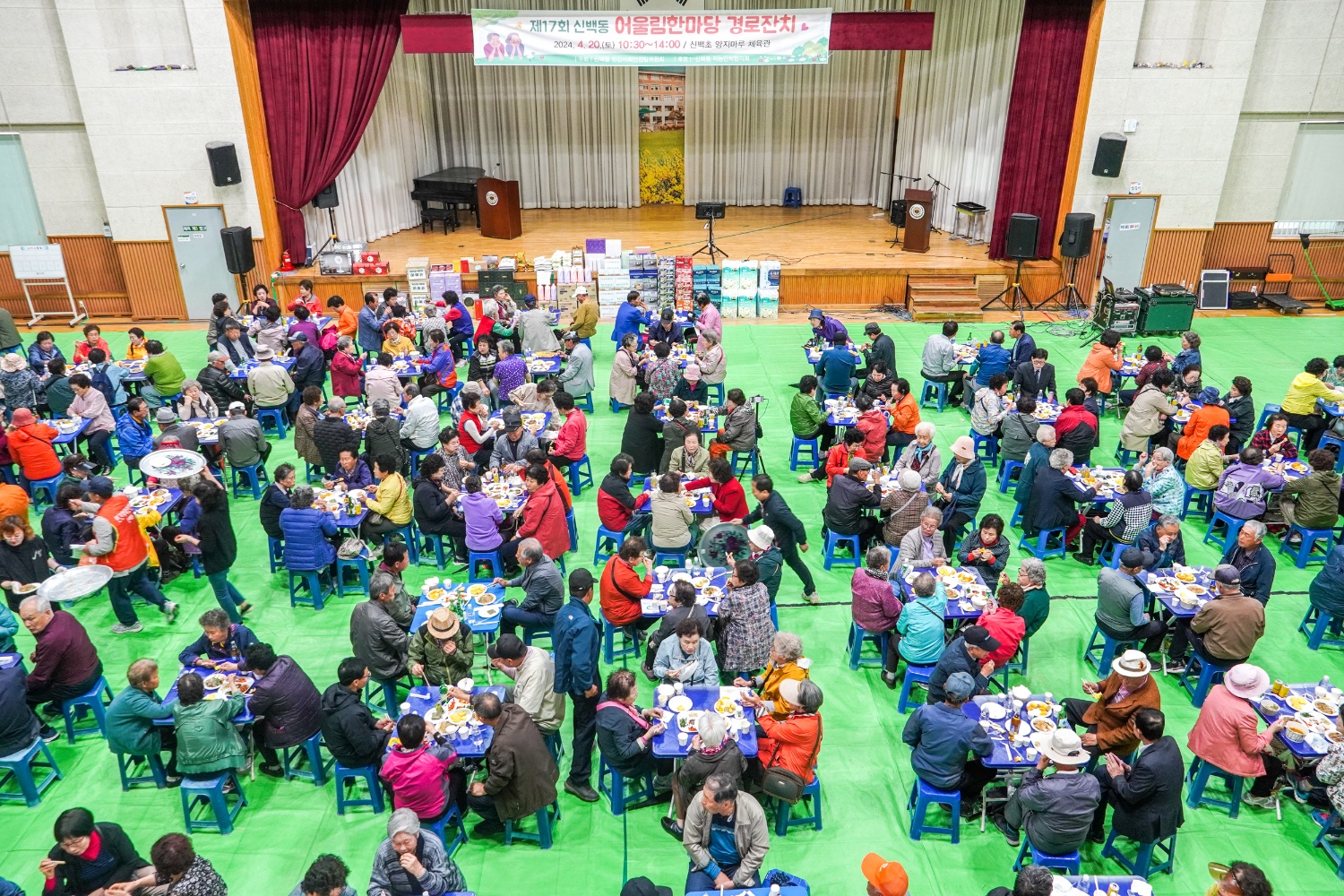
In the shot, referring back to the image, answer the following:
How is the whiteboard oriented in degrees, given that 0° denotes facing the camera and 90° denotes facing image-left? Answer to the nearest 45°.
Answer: approximately 0°

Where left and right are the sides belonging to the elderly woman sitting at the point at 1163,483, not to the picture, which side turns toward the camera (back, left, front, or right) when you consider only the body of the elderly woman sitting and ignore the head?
left

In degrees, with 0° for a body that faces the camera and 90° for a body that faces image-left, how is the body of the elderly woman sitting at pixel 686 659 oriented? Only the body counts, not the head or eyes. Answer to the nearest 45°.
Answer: approximately 0°

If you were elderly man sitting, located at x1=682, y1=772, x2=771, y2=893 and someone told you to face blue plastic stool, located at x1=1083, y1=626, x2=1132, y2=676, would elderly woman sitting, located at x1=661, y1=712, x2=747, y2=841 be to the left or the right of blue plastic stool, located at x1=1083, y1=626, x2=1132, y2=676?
left

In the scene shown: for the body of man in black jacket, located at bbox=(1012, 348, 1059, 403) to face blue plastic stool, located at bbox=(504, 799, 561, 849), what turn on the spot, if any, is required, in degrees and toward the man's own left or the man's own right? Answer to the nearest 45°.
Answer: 0° — they already face it

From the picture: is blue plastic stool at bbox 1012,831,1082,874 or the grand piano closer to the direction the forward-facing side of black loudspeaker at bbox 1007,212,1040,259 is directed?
the blue plastic stool

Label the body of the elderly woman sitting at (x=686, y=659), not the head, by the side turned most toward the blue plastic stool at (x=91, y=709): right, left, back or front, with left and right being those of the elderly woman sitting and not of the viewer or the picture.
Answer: right

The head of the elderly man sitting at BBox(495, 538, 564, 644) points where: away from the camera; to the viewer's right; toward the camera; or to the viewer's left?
to the viewer's left

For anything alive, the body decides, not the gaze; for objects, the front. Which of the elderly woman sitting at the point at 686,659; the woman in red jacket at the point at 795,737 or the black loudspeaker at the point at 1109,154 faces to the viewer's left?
the woman in red jacket

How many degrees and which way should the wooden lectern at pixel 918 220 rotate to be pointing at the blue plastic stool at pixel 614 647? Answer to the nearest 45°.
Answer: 0° — it already faces it

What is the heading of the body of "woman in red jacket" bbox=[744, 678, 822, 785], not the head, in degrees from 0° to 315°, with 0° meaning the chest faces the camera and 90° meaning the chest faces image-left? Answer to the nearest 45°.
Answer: approximately 90°

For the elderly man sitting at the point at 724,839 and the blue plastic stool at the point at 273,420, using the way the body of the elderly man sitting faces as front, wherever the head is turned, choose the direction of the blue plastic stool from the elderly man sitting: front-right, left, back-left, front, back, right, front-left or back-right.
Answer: back-right

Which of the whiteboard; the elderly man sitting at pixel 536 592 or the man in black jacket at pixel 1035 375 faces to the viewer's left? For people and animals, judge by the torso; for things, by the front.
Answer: the elderly man sitting
